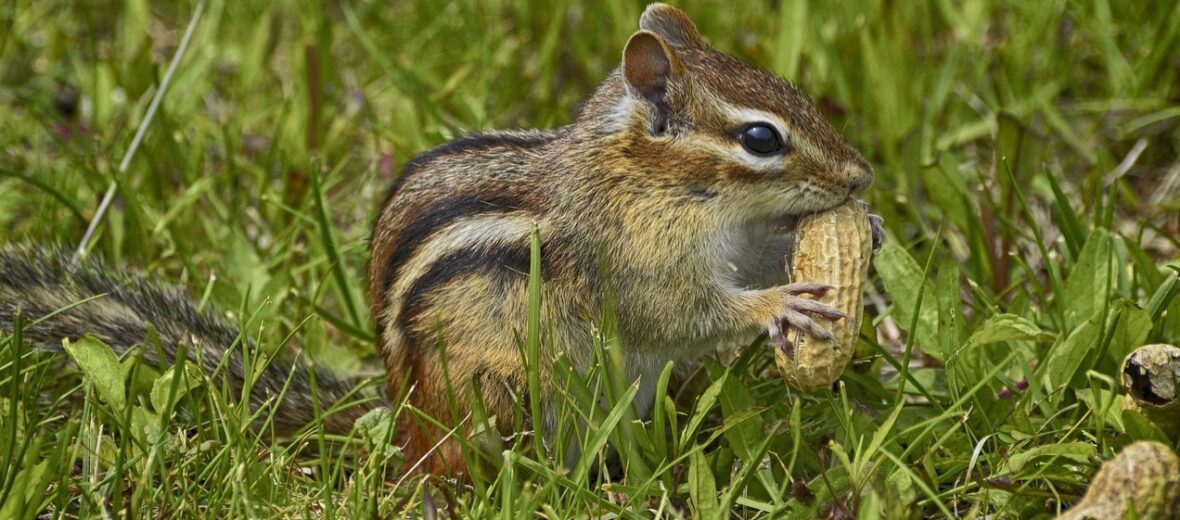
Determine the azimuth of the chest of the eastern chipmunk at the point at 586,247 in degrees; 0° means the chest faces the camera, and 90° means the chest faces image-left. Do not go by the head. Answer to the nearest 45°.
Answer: approximately 270°

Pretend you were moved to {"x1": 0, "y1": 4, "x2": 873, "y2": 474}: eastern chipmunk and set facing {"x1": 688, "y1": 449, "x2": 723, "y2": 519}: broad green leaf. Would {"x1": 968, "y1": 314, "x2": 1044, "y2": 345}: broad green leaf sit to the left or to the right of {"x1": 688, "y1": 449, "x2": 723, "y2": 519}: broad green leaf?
left

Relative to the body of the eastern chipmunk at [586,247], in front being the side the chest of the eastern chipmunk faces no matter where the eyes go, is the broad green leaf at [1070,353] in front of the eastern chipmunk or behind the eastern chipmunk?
in front

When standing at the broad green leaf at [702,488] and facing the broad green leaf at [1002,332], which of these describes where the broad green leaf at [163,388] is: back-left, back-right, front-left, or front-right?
back-left

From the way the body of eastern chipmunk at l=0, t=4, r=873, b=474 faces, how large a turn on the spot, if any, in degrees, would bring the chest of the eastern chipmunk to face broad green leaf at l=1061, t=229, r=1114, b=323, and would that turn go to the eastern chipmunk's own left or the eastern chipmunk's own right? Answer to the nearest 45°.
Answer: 0° — it already faces it

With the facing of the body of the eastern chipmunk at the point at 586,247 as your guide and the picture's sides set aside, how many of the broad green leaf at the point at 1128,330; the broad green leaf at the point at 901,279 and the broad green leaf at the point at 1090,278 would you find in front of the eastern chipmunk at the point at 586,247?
3

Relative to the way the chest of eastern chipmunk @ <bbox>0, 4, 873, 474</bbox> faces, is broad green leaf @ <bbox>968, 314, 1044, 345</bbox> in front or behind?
in front

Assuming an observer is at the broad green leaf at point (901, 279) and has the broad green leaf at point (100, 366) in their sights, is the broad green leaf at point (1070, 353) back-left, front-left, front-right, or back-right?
back-left

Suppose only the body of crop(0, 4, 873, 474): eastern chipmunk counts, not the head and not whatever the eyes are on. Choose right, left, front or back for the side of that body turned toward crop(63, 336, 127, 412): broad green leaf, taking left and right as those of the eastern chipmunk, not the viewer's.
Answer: back
